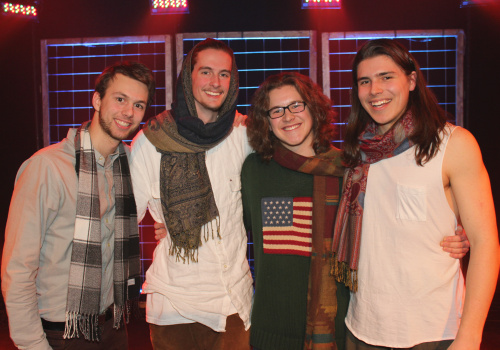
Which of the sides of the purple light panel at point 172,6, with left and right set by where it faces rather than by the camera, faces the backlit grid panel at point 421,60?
left

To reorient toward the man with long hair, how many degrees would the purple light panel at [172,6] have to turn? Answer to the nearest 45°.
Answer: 0° — it already faces them

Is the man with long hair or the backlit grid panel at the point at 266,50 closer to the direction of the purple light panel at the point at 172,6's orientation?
the man with long hair

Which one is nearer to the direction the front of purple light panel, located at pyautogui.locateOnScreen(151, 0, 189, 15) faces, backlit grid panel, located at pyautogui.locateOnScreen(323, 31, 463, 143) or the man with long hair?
the man with long hair

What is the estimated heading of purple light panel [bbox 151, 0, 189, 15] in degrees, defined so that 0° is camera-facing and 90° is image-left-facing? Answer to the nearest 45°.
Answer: approximately 0°

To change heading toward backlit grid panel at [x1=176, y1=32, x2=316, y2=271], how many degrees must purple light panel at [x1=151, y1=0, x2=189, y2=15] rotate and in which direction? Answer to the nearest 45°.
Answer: approximately 90° to its left
